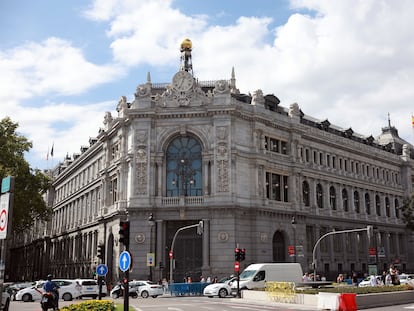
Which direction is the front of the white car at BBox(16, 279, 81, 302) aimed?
to the viewer's left
